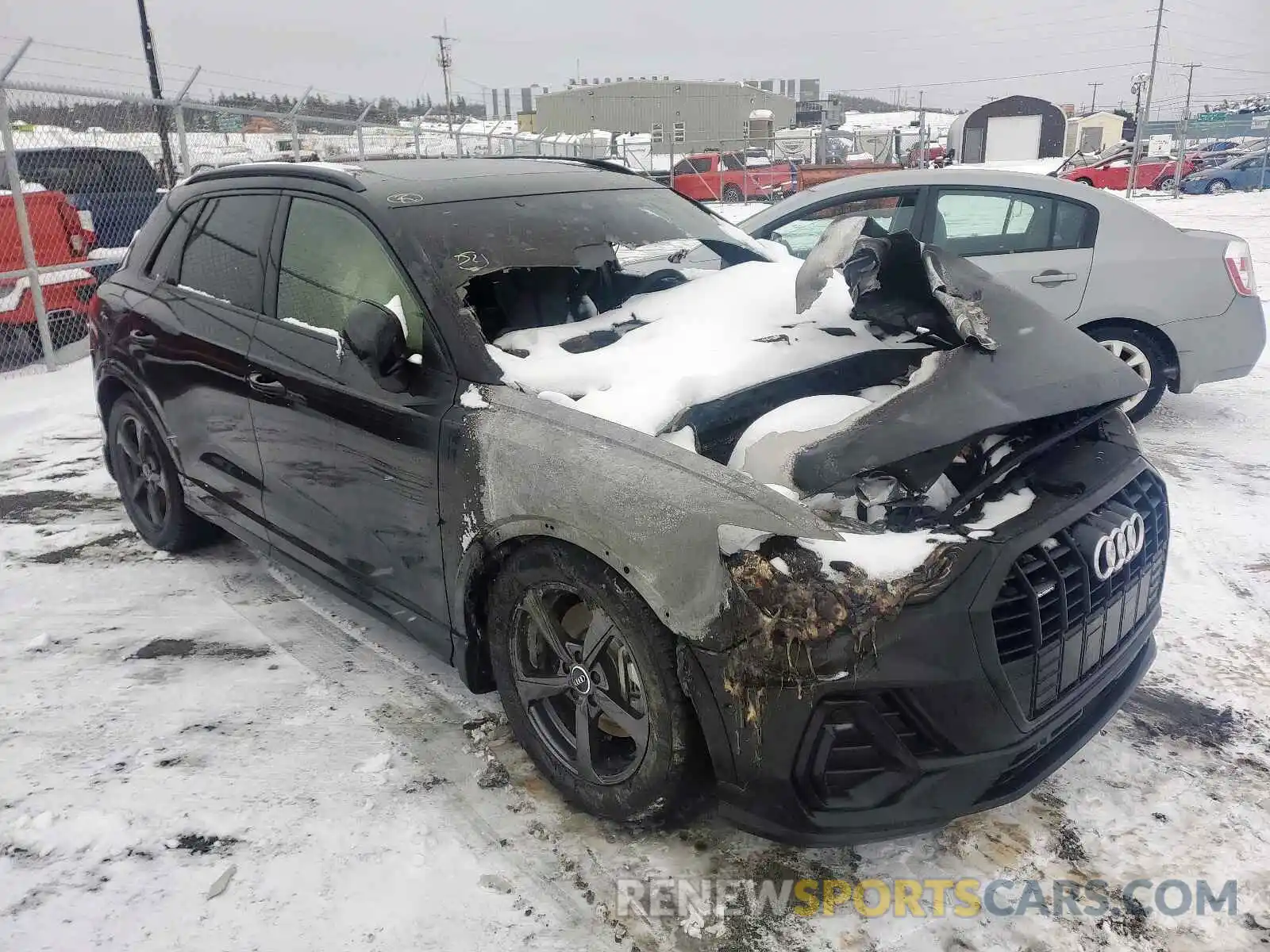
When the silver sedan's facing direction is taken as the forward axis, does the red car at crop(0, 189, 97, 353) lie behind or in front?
in front

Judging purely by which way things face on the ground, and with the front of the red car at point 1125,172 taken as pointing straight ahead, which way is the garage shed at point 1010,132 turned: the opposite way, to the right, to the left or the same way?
to the left

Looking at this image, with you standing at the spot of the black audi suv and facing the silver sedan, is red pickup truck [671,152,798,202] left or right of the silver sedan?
left

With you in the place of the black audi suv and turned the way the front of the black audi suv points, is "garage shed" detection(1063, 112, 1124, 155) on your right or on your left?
on your left

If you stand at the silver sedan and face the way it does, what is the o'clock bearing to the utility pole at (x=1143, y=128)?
The utility pole is roughly at 3 o'clock from the silver sedan.

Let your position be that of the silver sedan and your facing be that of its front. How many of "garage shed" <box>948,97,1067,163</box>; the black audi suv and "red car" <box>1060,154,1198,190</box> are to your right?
2

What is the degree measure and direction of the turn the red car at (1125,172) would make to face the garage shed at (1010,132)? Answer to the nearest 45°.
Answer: approximately 90° to its right

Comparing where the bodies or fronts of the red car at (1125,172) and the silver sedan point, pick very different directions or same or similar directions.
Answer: same or similar directions

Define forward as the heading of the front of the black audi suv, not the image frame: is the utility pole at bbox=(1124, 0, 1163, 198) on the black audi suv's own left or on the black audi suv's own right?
on the black audi suv's own left

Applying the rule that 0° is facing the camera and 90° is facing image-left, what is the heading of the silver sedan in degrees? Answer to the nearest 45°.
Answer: approximately 90°

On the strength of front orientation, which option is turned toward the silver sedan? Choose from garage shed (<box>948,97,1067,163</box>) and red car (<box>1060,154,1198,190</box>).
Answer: the garage shed

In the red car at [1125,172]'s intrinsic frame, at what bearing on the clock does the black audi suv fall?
The black audi suv is roughly at 9 o'clock from the red car.

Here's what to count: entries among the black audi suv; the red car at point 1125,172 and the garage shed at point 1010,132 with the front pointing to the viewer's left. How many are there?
1

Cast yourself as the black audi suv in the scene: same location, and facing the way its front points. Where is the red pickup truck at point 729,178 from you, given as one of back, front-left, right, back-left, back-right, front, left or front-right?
back-left

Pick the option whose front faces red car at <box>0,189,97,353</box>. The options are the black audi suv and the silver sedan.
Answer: the silver sedan

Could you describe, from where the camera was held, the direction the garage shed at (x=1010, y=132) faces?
facing the viewer

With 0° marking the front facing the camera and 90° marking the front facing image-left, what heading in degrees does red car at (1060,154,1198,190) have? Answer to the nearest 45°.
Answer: approximately 90°

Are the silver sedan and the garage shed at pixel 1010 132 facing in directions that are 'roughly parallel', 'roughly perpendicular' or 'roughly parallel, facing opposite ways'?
roughly perpendicular
